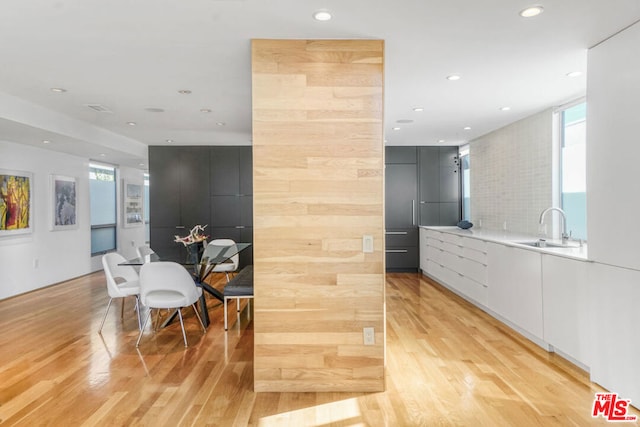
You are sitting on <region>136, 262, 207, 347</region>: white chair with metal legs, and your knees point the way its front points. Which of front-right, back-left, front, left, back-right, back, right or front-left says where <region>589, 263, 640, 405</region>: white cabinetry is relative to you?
right

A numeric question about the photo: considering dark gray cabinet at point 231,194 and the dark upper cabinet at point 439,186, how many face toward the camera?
2

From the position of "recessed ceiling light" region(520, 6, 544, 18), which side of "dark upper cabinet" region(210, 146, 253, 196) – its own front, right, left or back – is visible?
front

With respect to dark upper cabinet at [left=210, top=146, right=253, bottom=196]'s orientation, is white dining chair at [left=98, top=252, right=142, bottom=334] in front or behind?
in front

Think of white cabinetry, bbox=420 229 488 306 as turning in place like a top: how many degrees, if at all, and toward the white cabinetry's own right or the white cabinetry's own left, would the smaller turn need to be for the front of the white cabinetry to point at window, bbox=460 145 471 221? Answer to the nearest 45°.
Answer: approximately 135° to the white cabinetry's own right

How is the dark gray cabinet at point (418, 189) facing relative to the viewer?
toward the camera

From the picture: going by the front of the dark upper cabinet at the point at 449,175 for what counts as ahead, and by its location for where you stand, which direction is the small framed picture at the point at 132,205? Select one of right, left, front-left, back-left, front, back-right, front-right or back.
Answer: right

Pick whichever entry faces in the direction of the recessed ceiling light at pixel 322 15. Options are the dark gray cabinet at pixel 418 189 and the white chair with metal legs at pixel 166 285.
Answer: the dark gray cabinet

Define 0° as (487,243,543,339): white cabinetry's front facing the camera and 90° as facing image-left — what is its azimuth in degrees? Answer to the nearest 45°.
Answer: approximately 45°

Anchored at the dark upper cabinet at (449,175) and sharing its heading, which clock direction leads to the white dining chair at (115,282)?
The white dining chair is roughly at 1 o'clock from the dark upper cabinet.

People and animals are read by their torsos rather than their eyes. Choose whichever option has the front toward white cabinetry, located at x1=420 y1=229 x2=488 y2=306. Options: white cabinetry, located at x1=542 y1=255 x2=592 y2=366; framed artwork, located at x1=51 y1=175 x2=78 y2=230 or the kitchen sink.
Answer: the framed artwork

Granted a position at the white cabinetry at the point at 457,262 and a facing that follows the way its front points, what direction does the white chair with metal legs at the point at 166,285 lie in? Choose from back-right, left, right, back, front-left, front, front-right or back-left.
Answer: front

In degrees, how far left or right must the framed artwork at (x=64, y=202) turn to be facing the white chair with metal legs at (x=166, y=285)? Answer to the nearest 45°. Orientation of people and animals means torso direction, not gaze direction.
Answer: approximately 45° to its right

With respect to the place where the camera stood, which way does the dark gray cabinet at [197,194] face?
facing the viewer

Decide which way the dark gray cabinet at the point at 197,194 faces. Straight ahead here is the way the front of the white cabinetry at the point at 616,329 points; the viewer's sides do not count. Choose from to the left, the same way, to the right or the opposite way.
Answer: to the left

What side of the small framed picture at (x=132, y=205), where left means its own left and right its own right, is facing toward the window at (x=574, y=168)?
front

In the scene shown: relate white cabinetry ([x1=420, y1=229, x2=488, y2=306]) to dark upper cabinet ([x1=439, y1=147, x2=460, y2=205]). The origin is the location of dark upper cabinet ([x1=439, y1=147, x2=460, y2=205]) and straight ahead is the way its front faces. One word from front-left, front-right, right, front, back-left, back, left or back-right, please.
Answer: front

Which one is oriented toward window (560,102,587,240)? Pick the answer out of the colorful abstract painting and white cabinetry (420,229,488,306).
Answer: the colorful abstract painting
